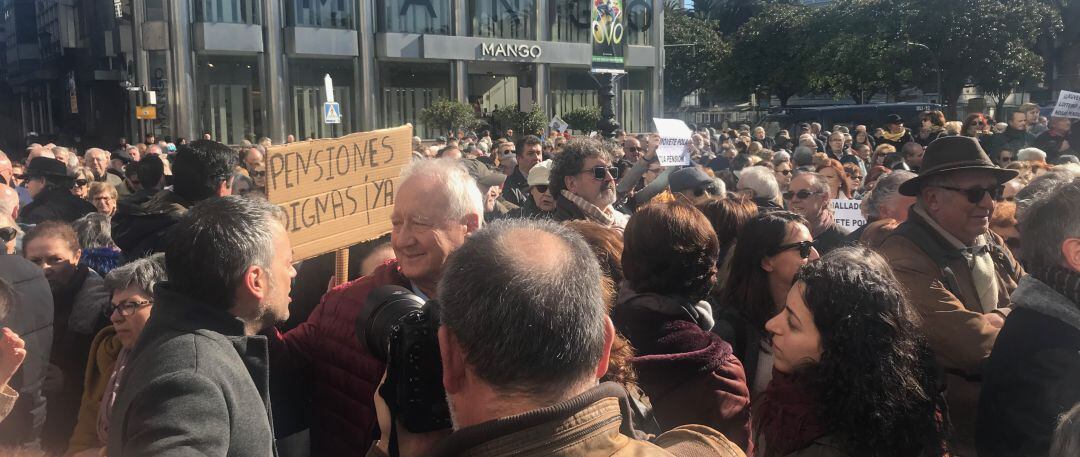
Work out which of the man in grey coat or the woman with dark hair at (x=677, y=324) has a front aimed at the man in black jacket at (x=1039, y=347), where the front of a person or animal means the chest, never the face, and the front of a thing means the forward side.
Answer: the man in grey coat

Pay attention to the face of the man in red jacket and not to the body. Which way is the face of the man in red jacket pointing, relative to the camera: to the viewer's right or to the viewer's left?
to the viewer's left

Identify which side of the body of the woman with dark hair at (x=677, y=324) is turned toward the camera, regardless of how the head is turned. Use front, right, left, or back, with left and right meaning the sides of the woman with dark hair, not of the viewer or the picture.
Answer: back

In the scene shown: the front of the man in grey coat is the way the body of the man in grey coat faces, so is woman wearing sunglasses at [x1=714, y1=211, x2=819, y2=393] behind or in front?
in front

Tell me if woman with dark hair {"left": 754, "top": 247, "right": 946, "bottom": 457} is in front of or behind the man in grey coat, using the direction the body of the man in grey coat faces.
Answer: in front

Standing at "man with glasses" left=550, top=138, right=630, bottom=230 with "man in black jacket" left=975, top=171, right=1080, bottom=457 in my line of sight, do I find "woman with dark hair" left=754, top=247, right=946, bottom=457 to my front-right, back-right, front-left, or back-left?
front-right

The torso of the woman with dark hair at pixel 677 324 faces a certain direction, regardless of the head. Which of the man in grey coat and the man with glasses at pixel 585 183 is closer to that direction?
the man with glasses

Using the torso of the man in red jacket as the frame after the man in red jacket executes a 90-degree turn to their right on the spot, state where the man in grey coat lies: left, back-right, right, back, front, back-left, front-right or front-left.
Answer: left

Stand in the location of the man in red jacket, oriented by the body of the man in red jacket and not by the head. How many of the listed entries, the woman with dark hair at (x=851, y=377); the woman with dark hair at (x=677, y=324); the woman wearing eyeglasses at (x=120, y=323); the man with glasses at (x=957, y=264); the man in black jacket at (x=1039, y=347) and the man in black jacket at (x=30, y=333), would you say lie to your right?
2

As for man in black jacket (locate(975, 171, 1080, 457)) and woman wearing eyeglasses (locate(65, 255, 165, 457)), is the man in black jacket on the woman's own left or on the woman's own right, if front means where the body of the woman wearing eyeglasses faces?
on the woman's own left

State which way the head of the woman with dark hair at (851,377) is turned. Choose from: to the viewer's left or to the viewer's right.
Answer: to the viewer's left

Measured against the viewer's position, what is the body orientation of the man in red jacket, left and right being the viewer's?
facing the viewer and to the left of the viewer

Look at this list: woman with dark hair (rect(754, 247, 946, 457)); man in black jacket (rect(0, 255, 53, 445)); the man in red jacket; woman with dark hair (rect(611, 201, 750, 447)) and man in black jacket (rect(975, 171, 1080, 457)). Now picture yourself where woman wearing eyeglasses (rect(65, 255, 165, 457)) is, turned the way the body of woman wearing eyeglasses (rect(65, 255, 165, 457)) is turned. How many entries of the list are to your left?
4
